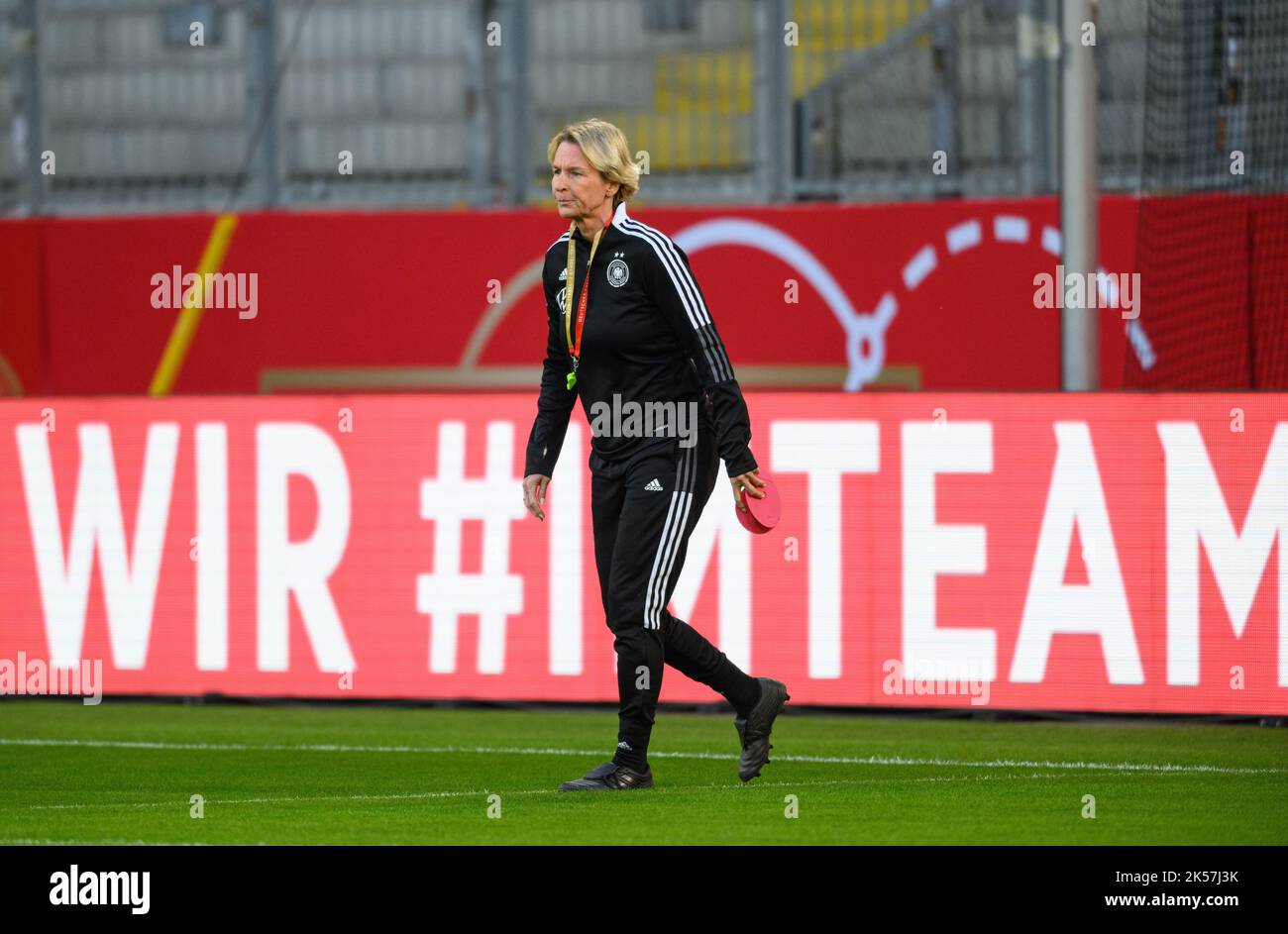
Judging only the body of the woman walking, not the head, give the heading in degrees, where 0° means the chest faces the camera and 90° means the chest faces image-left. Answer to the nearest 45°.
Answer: approximately 45°
